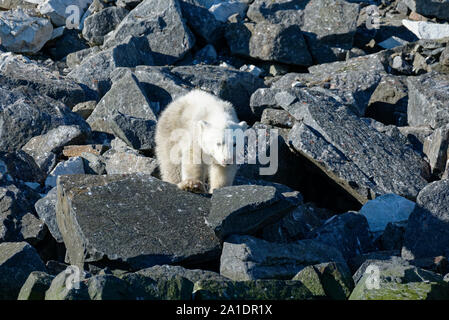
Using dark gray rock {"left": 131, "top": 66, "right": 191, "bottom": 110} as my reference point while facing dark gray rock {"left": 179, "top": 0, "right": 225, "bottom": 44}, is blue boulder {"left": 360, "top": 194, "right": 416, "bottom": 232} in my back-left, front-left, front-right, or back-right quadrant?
back-right

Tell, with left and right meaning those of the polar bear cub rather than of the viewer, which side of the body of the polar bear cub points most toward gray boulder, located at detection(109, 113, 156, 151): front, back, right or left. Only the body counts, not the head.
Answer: back

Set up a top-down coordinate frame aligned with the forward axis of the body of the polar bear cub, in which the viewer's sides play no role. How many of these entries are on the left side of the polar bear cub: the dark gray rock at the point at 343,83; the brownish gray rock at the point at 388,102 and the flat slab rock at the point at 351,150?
3

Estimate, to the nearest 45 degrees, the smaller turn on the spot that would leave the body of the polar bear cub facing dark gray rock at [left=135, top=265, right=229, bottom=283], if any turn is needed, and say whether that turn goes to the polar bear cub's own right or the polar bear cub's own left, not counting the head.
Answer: approximately 45° to the polar bear cub's own right

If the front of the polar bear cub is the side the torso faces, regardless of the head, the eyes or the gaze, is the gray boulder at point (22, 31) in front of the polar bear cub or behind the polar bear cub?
behind

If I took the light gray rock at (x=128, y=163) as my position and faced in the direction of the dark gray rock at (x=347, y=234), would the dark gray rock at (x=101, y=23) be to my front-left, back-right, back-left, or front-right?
back-left

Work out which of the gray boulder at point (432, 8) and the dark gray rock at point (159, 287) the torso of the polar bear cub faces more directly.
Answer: the dark gray rock

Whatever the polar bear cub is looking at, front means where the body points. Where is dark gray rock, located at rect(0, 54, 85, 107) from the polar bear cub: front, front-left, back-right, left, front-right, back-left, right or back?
back

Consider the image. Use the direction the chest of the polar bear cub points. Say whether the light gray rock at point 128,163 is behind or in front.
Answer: behind

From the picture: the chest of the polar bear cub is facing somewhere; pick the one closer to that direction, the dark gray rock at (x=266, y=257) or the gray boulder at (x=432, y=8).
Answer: the dark gray rock

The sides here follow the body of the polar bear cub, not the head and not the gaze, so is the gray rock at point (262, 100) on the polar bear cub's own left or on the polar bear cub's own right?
on the polar bear cub's own left

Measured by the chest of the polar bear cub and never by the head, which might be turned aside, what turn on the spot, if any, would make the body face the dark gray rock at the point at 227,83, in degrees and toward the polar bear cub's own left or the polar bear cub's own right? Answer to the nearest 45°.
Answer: approximately 135° to the polar bear cub's own left

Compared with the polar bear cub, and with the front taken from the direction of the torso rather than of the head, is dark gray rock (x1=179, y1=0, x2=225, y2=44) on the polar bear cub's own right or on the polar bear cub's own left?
on the polar bear cub's own left

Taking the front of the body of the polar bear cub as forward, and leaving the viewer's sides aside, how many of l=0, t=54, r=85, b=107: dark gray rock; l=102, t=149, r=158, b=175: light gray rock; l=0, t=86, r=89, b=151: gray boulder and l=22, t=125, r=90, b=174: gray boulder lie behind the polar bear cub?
4

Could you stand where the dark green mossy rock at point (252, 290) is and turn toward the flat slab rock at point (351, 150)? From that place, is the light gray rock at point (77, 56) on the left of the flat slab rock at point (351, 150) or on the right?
left

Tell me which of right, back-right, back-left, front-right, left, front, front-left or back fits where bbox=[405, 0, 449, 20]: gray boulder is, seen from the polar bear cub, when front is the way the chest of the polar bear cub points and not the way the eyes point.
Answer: left
